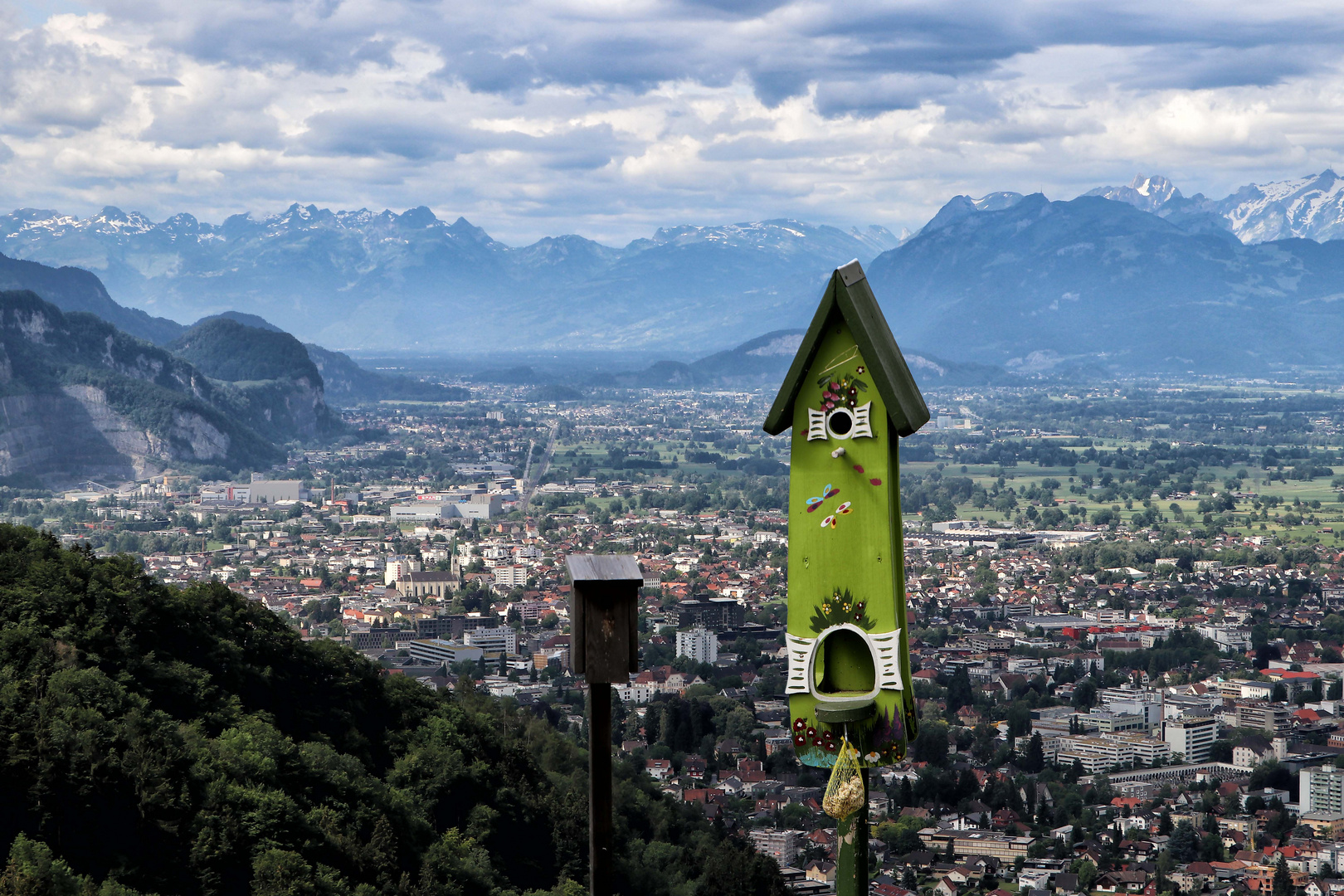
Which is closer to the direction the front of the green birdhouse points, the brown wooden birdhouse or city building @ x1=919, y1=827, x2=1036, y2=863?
the brown wooden birdhouse

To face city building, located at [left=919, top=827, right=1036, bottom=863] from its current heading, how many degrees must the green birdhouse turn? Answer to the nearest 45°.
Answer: approximately 180°

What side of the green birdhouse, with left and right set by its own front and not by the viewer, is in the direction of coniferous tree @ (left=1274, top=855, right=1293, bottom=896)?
back

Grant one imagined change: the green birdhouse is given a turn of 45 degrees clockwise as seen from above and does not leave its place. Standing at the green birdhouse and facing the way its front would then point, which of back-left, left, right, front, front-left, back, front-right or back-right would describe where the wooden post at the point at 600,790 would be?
right

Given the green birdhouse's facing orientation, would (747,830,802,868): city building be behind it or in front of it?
behind

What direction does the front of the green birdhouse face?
toward the camera
